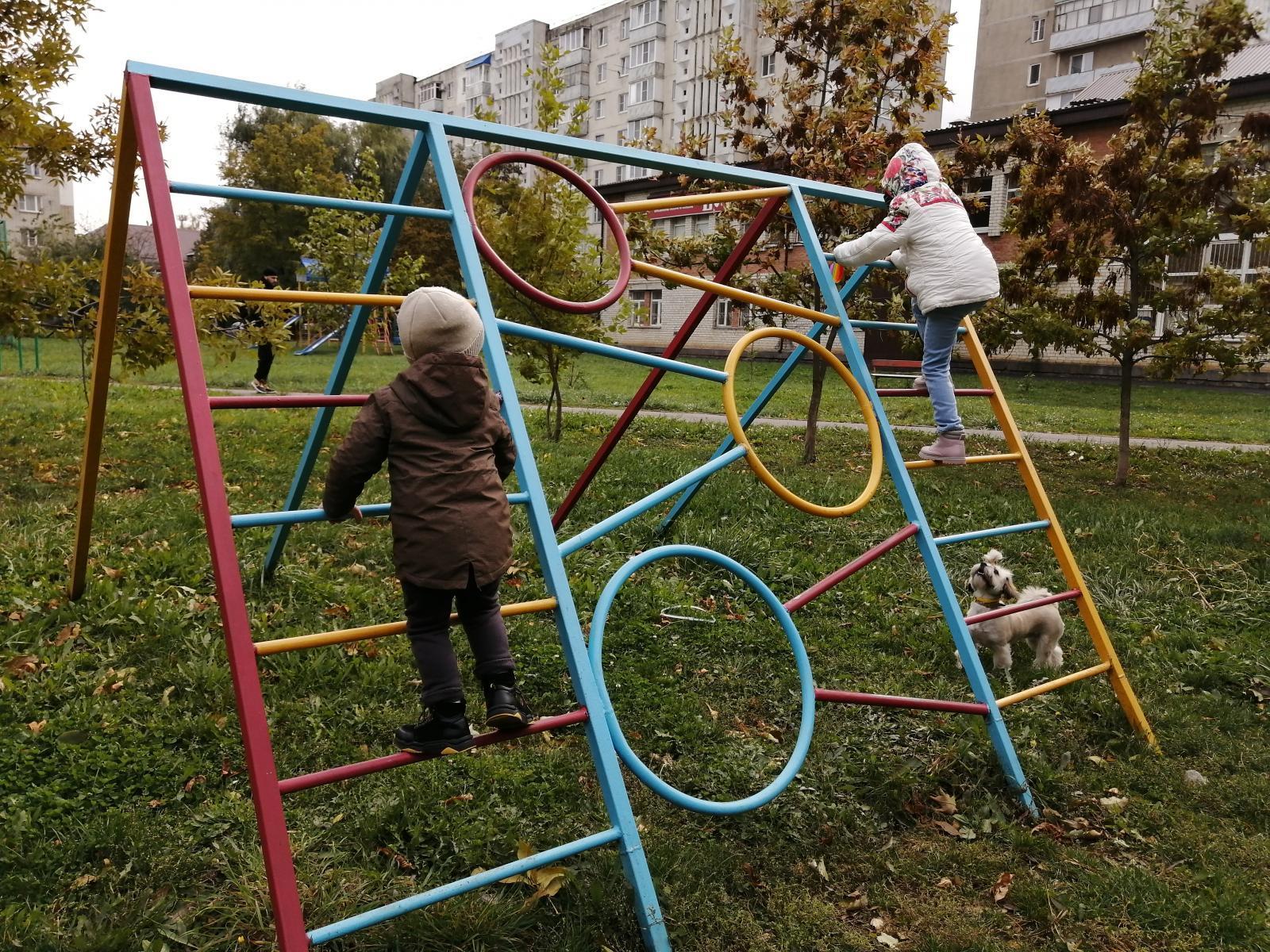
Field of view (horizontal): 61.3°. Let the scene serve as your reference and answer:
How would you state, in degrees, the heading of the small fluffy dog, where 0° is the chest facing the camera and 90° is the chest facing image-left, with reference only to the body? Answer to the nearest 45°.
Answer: approximately 90°

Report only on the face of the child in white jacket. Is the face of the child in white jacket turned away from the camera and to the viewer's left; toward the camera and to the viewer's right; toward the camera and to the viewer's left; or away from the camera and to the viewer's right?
away from the camera and to the viewer's left

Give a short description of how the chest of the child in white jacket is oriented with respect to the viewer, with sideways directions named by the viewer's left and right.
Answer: facing away from the viewer and to the left of the viewer

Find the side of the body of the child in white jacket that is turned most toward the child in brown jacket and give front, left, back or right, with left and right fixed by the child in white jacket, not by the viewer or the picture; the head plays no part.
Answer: left

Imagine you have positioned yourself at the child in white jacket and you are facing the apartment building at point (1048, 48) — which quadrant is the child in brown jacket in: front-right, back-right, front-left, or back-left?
back-left

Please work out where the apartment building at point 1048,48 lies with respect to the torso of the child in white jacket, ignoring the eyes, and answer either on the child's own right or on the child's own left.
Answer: on the child's own right
